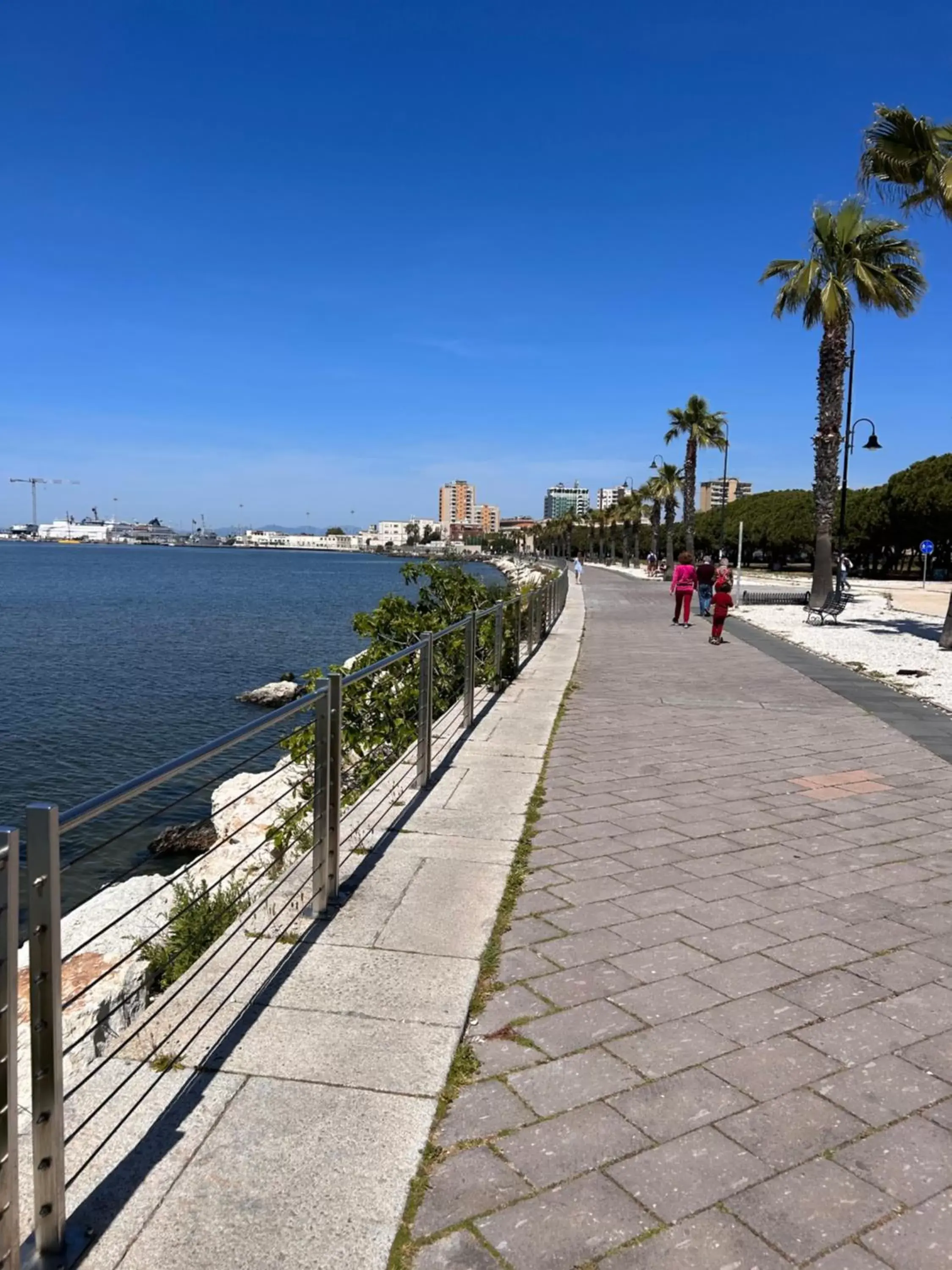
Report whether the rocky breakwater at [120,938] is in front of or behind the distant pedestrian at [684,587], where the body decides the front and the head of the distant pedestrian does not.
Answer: behind

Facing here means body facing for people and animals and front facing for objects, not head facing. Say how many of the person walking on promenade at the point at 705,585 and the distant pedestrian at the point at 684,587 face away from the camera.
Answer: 2

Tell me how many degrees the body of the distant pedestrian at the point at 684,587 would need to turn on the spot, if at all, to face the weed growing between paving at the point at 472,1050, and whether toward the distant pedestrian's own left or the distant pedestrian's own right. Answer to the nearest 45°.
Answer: approximately 180°

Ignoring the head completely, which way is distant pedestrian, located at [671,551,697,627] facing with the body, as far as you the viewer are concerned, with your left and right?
facing away from the viewer

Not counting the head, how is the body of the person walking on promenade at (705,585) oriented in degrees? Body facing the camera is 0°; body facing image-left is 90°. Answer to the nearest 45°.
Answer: approximately 180°

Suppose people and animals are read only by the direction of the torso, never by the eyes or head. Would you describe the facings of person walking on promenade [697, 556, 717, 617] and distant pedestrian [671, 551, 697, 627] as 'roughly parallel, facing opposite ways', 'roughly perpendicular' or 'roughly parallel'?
roughly parallel

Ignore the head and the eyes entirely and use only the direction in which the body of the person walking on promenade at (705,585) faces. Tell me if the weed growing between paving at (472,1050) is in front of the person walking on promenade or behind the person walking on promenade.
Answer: behind

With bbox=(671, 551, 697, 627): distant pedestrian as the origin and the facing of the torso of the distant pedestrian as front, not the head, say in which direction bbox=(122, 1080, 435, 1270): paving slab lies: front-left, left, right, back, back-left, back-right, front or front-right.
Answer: back

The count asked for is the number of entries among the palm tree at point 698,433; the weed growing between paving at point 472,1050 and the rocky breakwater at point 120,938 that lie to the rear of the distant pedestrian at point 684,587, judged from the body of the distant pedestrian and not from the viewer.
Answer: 2

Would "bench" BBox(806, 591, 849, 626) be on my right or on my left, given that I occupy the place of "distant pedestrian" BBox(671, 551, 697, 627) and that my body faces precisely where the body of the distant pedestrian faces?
on my right
